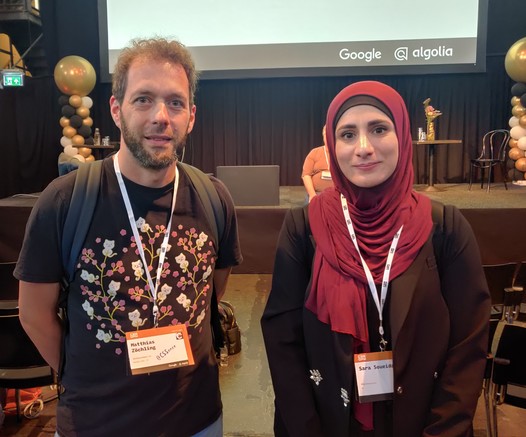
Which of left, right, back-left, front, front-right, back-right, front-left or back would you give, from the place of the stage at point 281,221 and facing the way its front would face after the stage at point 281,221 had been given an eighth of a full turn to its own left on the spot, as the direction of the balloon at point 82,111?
back

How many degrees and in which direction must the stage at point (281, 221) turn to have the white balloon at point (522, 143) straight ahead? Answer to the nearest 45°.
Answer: approximately 135° to its left

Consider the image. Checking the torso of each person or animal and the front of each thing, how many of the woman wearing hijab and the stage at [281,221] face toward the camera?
2

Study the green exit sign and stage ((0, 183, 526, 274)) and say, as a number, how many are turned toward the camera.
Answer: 2

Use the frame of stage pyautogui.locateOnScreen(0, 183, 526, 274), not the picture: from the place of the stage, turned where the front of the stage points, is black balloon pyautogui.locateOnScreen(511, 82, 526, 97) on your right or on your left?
on your left

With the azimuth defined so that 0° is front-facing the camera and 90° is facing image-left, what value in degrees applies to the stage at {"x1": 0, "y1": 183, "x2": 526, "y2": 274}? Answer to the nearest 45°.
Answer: approximately 0°

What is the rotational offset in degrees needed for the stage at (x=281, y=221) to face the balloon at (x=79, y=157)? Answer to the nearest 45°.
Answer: approximately 135° to its right

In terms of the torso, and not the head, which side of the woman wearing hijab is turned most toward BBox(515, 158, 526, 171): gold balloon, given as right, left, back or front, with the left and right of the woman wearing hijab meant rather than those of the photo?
back
